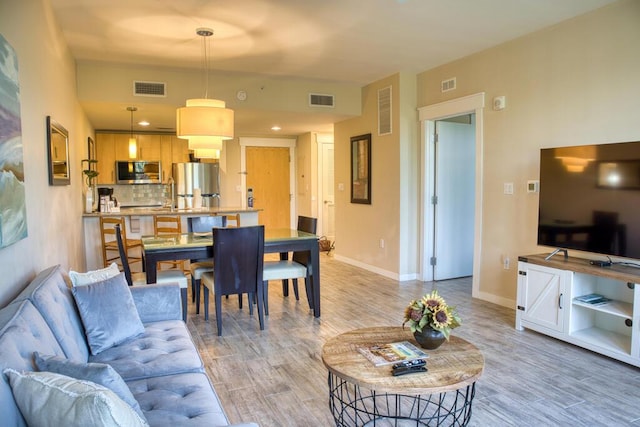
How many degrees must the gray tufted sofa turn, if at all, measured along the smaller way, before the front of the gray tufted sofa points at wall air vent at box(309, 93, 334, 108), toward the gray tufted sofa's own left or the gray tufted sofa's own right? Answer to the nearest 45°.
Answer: approximately 45° to the gray tufted sofa's own left

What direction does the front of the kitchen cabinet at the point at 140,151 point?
toward the camera

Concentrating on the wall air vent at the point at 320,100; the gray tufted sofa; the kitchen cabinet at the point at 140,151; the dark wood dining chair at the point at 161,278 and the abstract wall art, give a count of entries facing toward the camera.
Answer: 2

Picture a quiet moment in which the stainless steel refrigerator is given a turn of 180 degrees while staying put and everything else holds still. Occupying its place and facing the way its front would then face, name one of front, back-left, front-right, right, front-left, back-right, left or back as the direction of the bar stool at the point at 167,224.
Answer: back

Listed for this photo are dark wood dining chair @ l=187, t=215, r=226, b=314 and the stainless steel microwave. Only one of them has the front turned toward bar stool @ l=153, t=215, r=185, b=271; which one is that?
the stainless steel microwave

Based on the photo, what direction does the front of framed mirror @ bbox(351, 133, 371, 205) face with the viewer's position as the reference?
facing the viewer and to the left of the viewer

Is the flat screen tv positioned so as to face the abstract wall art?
yes

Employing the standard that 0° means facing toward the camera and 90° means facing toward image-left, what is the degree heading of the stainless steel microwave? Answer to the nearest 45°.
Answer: approximately 0°

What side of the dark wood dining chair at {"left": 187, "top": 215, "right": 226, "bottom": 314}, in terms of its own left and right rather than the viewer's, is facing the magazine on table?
front

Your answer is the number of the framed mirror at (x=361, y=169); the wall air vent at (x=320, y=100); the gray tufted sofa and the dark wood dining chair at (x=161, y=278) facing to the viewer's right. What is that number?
2

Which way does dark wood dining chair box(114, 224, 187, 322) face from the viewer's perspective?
to the viewer's right

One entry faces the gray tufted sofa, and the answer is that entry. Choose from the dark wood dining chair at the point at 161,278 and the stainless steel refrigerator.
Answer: the stainless steel refrigerator

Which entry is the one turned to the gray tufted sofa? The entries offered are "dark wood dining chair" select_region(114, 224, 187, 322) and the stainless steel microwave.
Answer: the stainless steel microwave

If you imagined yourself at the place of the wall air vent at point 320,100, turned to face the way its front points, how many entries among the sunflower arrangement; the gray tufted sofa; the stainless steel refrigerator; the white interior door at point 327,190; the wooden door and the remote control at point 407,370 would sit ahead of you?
3

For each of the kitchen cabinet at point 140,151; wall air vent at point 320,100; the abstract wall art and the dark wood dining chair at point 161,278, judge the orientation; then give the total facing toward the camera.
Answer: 2
